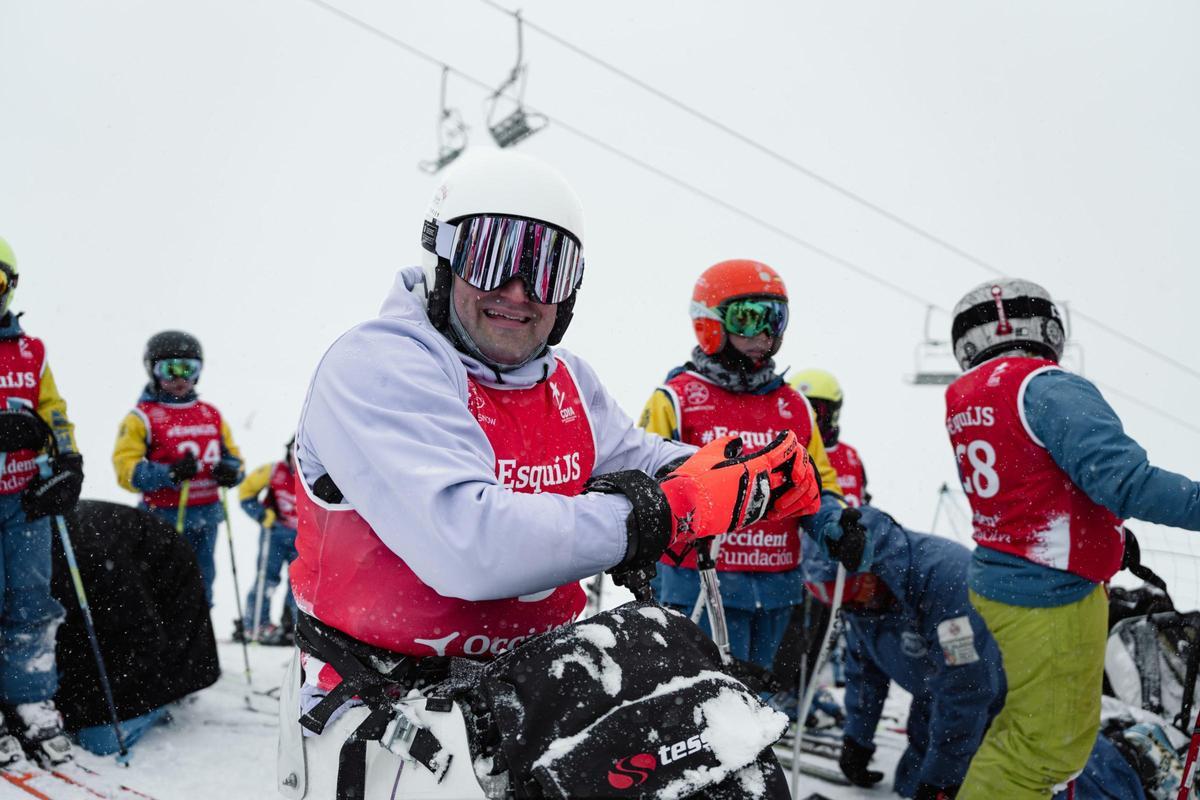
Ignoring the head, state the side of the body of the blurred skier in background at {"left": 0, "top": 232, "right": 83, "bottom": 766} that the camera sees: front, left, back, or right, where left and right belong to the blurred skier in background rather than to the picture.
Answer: front

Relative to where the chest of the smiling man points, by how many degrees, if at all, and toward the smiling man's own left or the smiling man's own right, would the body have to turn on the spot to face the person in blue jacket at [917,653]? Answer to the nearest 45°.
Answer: approximately 90° to the smiling man's own left

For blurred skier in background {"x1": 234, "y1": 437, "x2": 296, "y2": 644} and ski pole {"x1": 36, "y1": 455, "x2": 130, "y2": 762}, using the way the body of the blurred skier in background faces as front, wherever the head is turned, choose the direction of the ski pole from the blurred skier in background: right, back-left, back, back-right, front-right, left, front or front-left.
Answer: front-right

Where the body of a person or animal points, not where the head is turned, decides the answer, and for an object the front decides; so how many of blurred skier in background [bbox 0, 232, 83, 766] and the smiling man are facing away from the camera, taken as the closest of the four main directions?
0

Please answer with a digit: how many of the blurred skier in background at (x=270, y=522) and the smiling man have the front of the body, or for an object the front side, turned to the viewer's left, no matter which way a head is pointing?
0

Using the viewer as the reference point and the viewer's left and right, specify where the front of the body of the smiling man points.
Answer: facing the viewer and to the right of the viewer

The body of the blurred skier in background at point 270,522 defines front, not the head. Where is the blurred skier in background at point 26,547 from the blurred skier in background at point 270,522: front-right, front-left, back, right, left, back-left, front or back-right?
front-right

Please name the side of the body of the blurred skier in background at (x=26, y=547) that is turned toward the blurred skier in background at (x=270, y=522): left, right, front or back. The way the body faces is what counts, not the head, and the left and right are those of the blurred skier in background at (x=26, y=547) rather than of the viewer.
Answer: back

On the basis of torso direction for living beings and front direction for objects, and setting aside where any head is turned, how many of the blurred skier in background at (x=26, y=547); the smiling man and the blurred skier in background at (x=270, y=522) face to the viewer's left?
0
